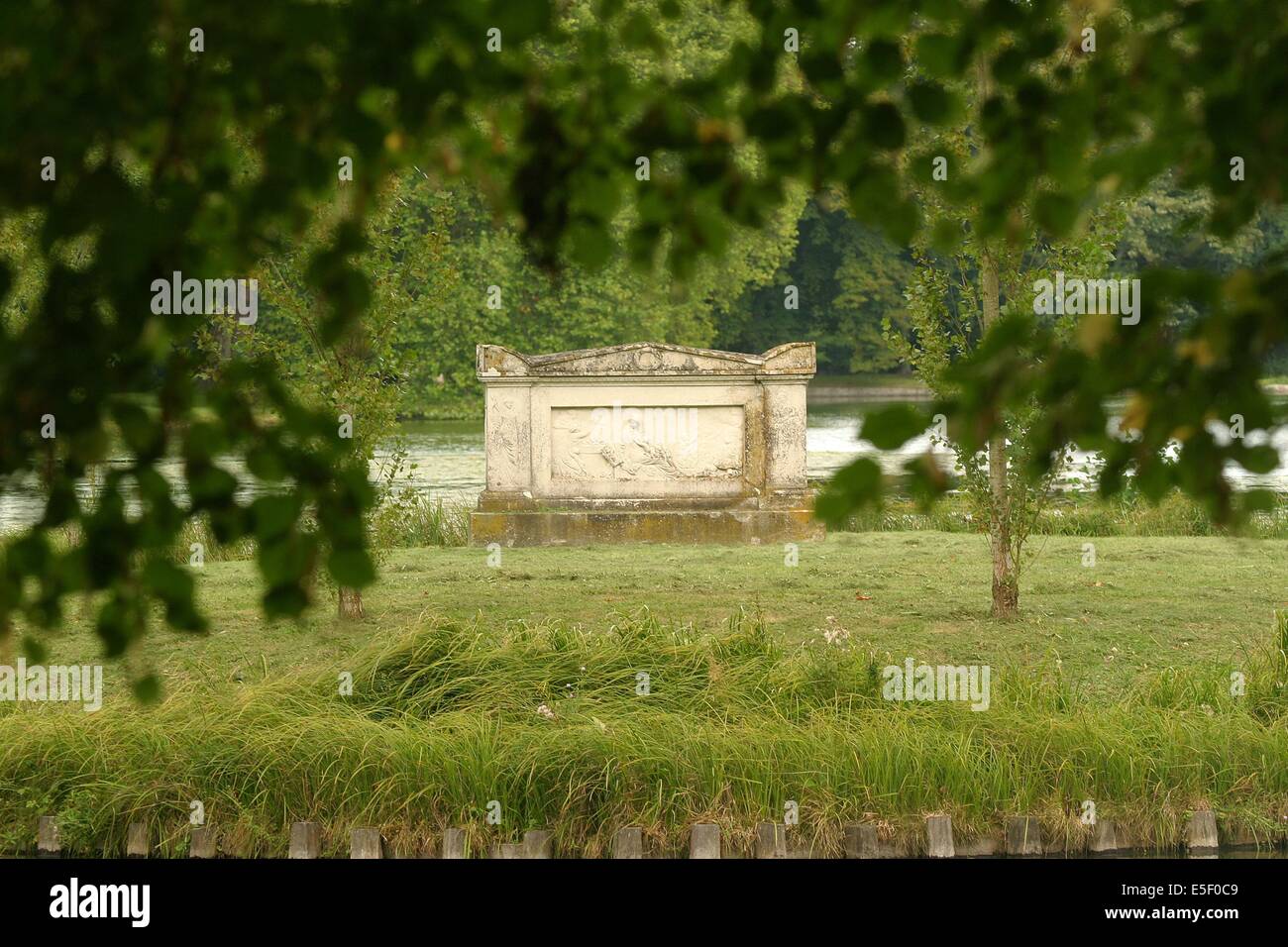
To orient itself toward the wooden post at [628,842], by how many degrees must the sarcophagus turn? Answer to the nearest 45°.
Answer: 0° — it already faces it

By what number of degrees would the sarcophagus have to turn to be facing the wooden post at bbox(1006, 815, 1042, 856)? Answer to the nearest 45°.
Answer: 0° — it already faces it

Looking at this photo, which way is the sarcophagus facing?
toward the camera

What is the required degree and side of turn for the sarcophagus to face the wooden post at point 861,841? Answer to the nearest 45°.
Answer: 0° — it already faces it

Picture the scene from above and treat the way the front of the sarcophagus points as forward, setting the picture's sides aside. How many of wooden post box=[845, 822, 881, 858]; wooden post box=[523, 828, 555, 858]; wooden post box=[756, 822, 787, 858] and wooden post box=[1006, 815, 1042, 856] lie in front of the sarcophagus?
4

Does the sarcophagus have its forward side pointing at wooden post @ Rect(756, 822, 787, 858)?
yes

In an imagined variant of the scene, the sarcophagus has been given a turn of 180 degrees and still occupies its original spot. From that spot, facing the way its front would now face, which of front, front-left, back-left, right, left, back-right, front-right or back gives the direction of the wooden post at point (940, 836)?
back

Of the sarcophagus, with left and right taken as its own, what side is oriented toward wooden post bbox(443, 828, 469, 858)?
front

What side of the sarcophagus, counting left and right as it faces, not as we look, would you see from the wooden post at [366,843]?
front

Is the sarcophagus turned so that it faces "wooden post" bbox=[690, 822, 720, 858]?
yes

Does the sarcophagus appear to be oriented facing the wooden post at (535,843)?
yes

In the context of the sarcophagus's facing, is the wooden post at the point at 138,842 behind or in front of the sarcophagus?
in front

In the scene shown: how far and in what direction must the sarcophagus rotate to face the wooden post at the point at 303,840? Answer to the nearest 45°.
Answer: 0° — it already faces it
